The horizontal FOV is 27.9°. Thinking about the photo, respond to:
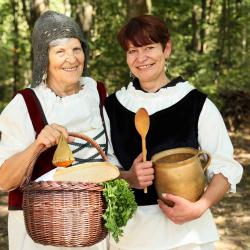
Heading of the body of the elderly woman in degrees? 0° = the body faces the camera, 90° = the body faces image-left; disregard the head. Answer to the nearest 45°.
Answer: approximately 315°

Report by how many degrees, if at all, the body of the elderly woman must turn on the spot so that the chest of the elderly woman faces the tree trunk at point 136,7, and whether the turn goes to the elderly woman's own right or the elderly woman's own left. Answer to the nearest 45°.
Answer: approximately 135° to the elderly woman's own left

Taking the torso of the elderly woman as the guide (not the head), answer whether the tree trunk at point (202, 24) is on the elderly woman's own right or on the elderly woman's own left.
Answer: on the elderly woman's own left

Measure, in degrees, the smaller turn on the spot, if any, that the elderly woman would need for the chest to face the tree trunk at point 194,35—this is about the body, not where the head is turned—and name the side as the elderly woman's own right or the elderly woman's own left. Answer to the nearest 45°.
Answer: approximately 135° to the elderly woman's own left
